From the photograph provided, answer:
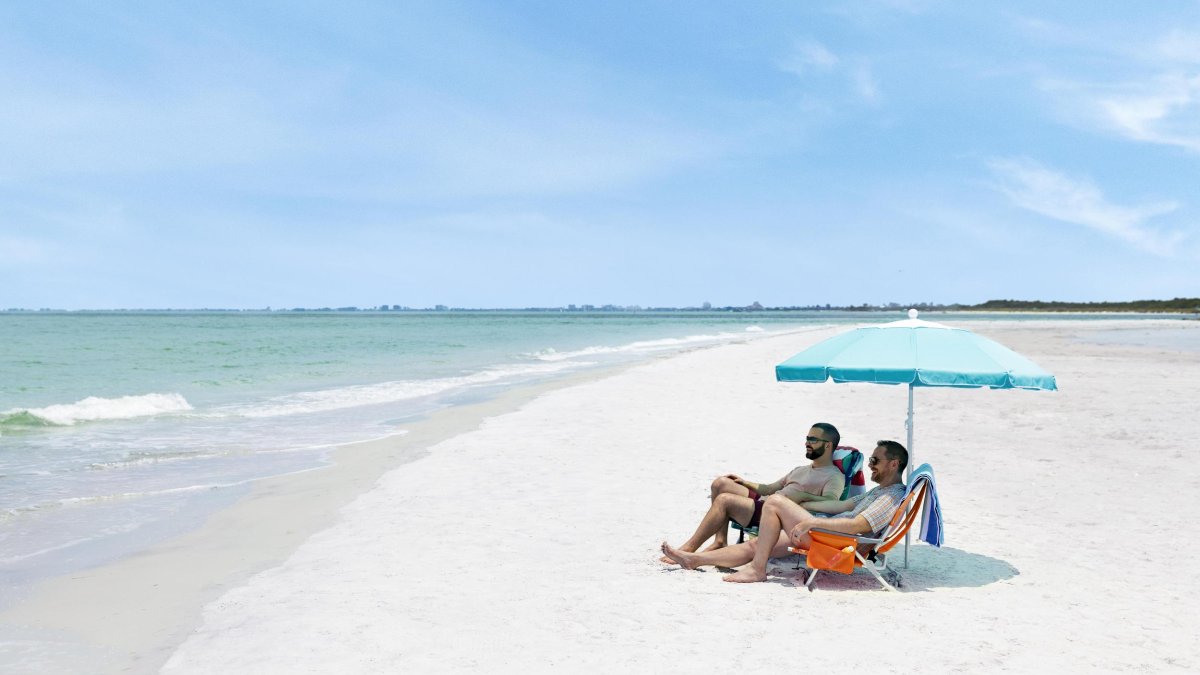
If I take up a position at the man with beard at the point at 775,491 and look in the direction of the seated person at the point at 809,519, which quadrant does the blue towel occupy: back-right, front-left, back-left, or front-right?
front-left

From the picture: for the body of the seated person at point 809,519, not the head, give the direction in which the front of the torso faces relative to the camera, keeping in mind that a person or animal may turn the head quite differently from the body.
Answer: to the viewer's left

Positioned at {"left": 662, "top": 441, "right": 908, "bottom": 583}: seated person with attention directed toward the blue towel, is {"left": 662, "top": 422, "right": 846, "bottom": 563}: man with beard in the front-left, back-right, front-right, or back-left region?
back-left

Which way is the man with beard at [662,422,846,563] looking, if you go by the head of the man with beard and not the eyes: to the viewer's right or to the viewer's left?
to the viewer's left

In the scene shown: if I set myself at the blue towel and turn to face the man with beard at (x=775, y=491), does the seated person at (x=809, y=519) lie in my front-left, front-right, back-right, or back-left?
front-left

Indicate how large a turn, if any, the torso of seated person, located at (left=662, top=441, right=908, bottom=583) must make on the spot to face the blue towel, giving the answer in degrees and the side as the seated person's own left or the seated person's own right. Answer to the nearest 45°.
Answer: approximately 180°

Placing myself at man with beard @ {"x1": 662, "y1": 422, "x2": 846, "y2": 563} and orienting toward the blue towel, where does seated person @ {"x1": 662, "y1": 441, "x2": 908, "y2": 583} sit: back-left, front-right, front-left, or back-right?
front-right
